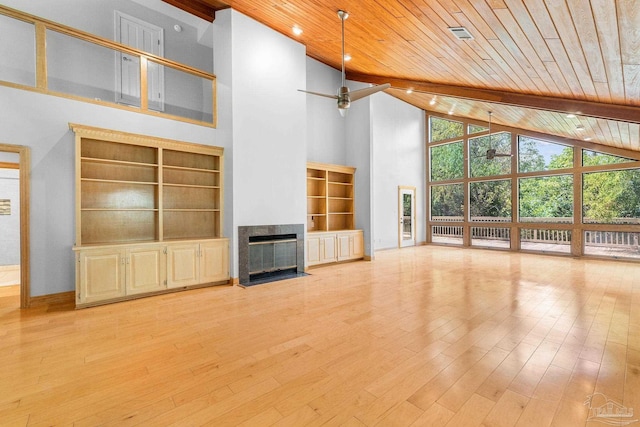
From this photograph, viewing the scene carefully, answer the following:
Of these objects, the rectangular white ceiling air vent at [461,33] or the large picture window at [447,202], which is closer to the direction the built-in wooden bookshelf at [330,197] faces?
the rectangular white ceiling air vent

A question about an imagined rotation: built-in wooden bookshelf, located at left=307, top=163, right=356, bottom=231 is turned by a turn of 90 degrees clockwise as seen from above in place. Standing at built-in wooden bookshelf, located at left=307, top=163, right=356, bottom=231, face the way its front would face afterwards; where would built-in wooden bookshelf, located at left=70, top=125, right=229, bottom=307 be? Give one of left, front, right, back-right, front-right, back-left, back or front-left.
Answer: front

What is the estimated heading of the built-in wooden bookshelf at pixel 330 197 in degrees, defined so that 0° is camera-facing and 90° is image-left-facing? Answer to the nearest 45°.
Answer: approximately 315°

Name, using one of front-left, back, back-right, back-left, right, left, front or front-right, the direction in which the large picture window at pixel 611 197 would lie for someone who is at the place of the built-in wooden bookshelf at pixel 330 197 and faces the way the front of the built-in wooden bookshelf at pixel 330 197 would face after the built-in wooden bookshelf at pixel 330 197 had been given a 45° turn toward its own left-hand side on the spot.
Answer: front

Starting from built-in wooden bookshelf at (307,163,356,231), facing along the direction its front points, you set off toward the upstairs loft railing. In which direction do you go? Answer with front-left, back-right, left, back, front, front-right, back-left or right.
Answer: right

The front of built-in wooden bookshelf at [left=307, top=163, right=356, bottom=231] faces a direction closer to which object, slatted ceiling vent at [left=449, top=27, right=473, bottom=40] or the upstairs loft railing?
the slatted ceiling vent

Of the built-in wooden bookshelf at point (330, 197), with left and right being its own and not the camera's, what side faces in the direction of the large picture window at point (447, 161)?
left

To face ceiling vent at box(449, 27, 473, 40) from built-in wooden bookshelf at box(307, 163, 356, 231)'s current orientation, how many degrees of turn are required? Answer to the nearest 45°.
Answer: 0° — it already faces it

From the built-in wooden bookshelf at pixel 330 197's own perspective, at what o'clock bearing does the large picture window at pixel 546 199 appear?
The large picture window is roughly at 10 o'clock from the built-in wooden bookshelf.

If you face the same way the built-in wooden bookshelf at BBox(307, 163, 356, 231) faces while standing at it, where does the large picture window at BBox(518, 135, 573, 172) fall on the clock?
The large picture window is roughly at 10 o'clock from the built-in wooden bookshelf.

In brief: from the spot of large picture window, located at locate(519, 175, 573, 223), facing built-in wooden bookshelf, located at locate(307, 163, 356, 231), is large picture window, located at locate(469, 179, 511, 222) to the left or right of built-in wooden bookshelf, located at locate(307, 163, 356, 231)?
right

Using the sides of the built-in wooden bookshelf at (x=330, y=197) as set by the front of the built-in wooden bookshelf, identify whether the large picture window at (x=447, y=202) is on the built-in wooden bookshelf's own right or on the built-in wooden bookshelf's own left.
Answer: on the built-in wooden bookshelf's own left

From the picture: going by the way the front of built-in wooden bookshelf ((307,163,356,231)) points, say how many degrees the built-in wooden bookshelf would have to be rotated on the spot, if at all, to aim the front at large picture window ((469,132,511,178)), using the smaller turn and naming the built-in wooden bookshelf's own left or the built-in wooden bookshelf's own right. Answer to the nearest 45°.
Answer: approximately 90° to the built-in wooden bookshelf's own left
